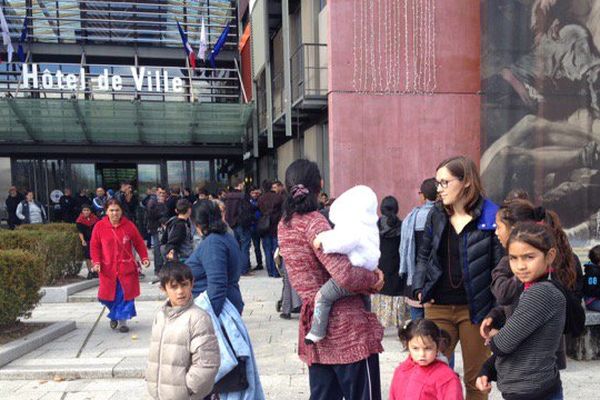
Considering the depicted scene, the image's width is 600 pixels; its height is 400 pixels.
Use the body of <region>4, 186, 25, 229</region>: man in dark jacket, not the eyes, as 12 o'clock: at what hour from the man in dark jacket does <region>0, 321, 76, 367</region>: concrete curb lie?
The concrete curb is roughly at 12 o'clock from the man in dark jacket.

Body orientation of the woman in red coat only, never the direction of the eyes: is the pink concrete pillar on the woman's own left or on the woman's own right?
on the woman's own left

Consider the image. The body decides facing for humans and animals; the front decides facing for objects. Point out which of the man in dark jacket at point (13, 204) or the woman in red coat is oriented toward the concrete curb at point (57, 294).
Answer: the man in dark jacket

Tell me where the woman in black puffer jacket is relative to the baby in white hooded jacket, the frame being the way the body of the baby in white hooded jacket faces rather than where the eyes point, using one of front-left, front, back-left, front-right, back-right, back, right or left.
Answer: back-right

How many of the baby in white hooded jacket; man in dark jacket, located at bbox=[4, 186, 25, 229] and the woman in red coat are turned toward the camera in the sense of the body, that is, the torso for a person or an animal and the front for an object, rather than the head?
2

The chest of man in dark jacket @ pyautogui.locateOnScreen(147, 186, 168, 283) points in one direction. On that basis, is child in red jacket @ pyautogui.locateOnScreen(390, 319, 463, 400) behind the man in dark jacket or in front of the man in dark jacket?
in front

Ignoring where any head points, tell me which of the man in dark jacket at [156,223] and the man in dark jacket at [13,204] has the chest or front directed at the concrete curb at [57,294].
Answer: the man in dark jacket at [13,204]
